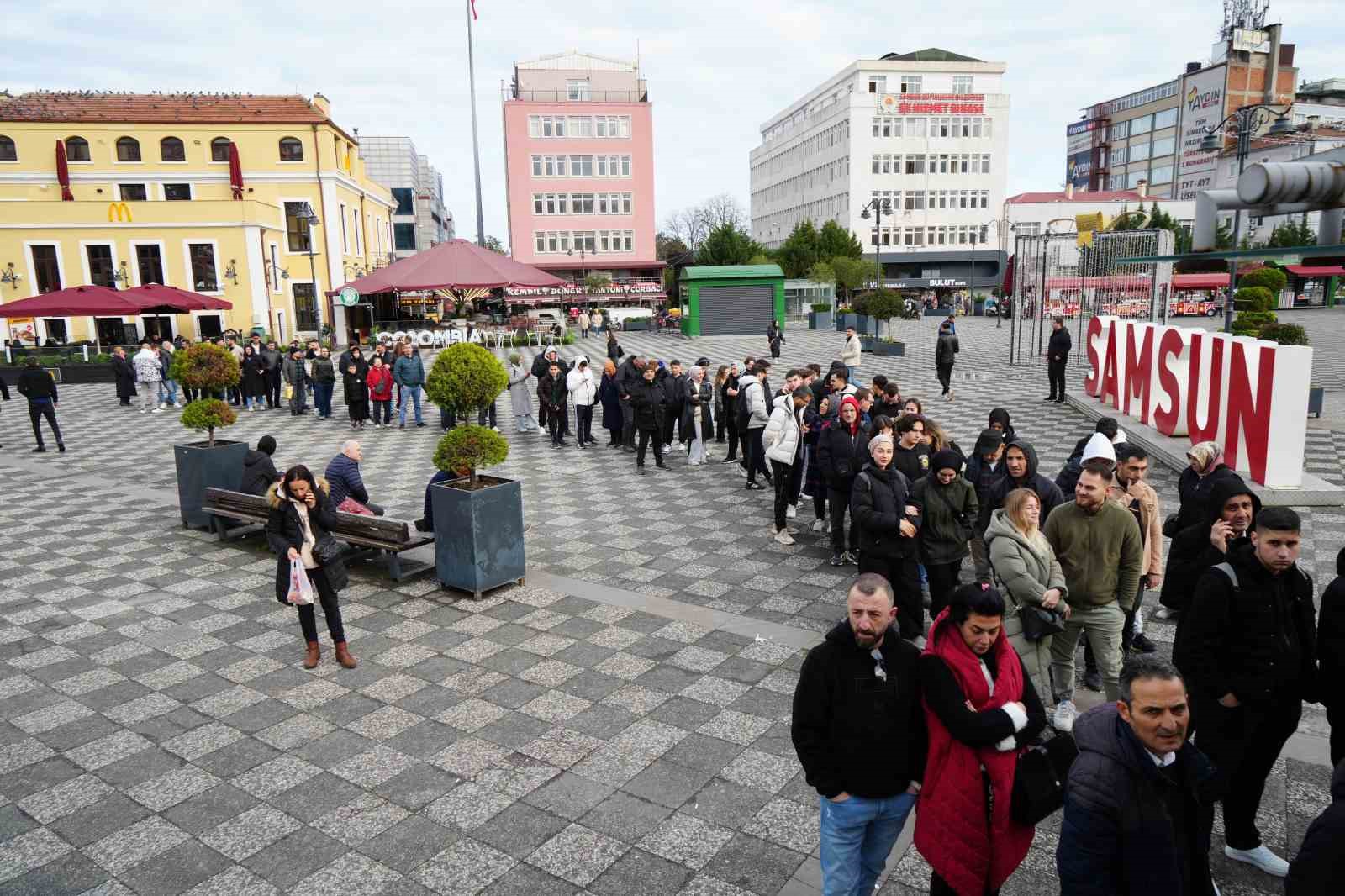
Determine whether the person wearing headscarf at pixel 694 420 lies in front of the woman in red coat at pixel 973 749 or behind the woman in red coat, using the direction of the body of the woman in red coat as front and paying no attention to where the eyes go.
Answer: behind

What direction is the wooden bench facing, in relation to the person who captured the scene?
facing away from the viewer and to the right of the viewer

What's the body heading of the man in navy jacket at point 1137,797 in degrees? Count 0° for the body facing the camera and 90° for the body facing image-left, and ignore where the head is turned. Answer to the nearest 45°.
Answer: approximately 315°
